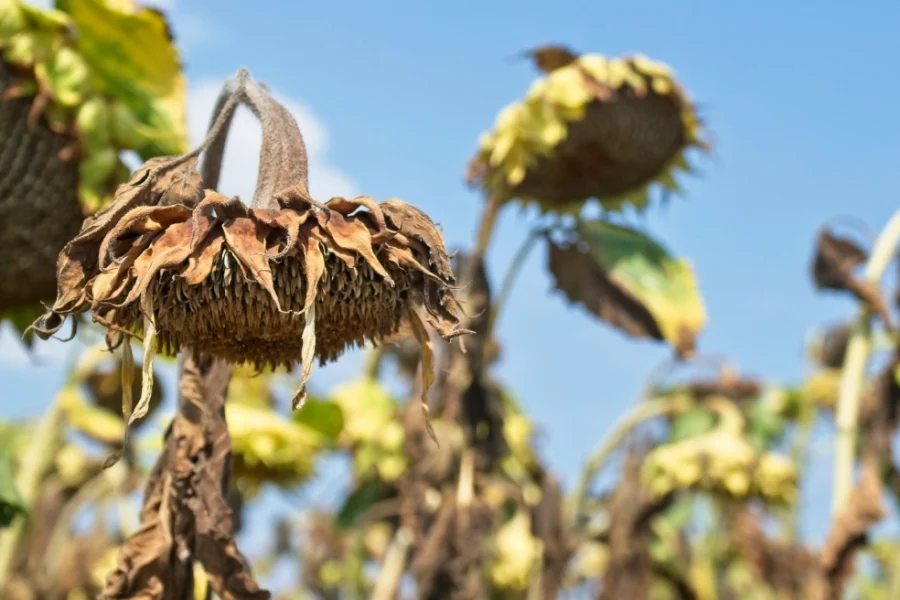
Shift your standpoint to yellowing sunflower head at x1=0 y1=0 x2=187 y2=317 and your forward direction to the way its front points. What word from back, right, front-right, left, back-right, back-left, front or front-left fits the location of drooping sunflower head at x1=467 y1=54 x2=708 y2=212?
back

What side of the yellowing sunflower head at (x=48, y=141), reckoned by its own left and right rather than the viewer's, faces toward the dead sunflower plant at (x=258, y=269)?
left

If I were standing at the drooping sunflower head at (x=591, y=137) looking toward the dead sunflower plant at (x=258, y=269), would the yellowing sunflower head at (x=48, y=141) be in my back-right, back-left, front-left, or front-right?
front-right

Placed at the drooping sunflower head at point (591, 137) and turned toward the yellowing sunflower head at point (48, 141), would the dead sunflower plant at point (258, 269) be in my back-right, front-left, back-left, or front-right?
front-left

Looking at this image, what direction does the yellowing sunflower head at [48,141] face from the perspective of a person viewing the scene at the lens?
facing the viewer and to the left of the viewer

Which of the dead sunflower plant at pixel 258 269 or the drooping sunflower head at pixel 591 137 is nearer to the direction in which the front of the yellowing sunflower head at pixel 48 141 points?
the dead sunflower plant
